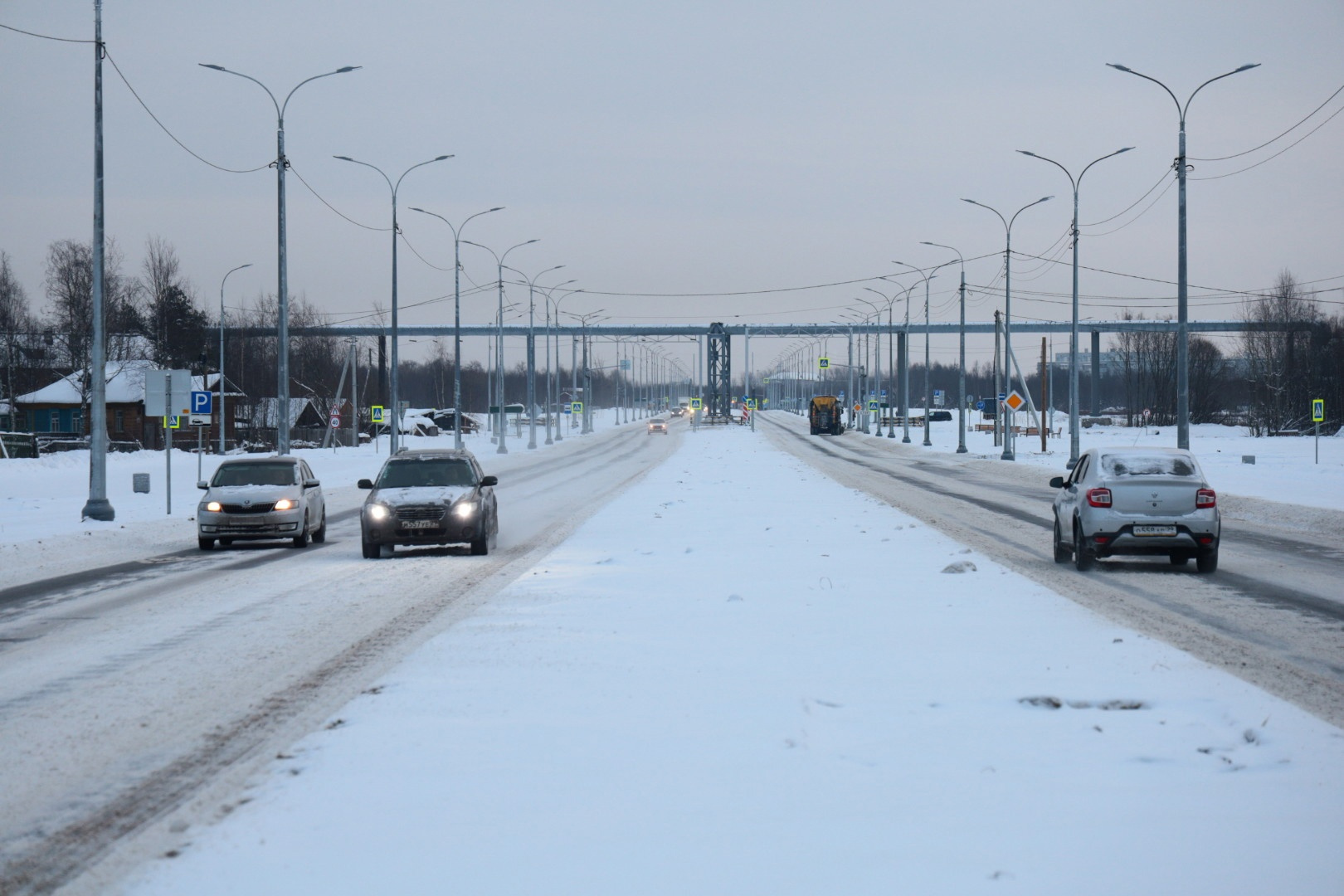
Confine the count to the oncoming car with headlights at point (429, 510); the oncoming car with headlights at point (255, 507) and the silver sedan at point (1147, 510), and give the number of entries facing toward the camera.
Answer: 2

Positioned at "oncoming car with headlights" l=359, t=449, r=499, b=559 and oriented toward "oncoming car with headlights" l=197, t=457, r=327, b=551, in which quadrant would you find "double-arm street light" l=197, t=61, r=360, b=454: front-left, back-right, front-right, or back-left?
front-right

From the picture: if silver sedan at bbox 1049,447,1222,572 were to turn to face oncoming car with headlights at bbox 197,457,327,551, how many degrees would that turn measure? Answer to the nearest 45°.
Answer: approximately 90° to its left

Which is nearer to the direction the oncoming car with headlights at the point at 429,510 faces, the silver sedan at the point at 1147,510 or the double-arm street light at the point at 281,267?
the silver sedan

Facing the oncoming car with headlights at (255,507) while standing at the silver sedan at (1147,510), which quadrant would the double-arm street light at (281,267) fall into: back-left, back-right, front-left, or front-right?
front-right

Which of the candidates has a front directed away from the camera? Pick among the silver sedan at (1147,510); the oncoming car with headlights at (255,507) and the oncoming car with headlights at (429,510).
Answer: the silver sedan

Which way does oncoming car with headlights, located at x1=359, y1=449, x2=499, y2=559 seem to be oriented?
toward the camera

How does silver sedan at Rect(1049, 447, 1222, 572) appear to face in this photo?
away from the camera

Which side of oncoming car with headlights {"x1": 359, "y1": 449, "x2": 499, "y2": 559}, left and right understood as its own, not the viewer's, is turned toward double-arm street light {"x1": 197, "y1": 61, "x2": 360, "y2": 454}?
back

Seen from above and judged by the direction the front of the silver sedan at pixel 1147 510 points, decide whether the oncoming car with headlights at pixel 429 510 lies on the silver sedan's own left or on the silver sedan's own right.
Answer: on the silver sedan's own left

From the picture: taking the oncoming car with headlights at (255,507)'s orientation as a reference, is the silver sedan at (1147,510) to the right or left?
on its left

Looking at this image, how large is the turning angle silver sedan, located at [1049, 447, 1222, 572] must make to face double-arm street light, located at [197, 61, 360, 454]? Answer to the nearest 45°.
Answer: approximately 45° to its left

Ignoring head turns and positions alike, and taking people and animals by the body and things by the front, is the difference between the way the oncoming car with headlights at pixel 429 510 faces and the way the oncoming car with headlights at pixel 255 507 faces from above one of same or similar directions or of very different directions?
same or similar directions

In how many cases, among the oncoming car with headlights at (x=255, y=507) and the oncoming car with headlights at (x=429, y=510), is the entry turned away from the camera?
0

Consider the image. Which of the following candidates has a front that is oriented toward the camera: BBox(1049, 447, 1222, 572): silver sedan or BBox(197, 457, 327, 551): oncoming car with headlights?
the oncoming car with headlights

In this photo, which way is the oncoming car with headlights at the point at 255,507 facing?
toward the camera

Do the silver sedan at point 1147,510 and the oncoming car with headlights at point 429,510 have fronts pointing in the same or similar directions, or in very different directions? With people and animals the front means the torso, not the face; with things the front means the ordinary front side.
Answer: very different directions

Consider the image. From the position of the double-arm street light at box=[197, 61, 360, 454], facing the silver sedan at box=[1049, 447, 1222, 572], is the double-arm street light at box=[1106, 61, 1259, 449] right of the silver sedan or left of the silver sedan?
left

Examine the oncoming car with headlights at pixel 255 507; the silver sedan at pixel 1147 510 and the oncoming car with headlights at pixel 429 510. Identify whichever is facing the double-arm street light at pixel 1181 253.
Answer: the silver sedan
